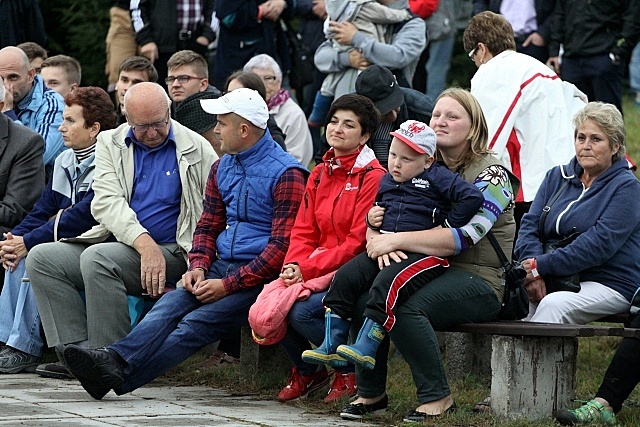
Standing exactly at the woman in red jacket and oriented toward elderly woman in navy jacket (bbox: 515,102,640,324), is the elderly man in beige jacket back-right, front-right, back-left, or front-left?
back-left

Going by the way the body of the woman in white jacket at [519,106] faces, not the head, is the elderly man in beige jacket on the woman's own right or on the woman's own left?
on the woman's own left

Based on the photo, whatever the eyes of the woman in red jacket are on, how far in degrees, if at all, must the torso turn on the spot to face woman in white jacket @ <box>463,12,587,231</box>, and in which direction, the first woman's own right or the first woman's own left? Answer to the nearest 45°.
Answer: approximately 180°

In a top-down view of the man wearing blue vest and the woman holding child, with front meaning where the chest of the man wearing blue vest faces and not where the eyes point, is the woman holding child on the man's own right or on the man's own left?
on the man's own left

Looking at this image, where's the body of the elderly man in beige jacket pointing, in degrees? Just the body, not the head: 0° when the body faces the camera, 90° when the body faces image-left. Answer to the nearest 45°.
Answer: approximately 45°

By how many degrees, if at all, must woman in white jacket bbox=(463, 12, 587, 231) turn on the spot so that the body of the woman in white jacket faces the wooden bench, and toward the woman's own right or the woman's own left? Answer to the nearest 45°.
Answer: approximately 135° to the woman's own left

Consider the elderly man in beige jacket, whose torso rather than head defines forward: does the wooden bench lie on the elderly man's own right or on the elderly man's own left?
on the elderly man's own left

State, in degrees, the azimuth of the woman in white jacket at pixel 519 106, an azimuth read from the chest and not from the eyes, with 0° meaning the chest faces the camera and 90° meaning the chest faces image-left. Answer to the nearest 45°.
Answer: approximately 135°
